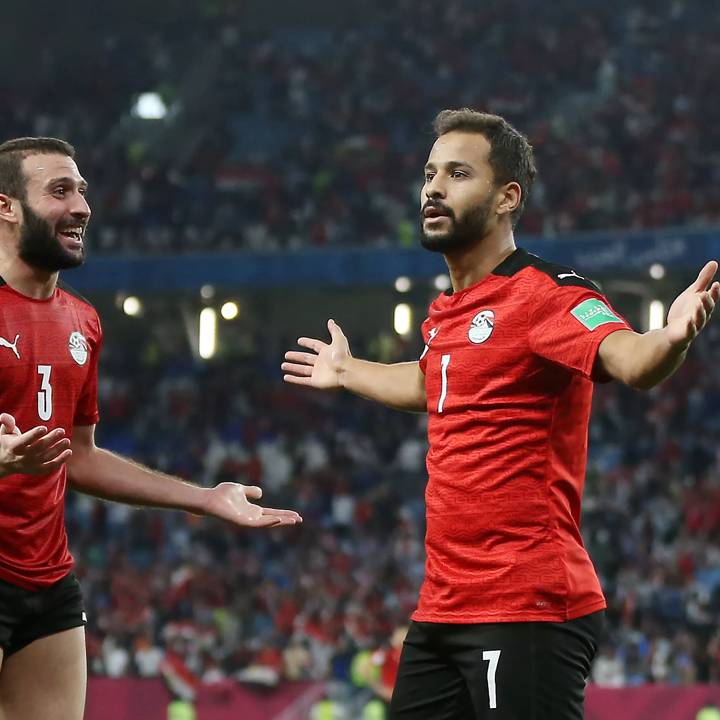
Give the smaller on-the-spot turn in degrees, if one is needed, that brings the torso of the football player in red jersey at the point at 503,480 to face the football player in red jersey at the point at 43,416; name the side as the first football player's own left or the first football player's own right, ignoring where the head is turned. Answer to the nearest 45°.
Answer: approximately 45° to the first football player's own right

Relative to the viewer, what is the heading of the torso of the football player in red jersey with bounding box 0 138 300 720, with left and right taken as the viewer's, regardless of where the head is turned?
facing the viewer and to the right of the viewer

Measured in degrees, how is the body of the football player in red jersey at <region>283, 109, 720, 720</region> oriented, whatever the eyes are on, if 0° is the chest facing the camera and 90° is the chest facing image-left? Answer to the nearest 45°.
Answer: approximately 45°

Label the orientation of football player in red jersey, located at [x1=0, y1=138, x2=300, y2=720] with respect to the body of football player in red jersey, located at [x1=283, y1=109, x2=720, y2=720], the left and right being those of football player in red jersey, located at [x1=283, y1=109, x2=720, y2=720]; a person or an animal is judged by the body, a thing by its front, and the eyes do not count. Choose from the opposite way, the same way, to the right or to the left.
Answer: to the left

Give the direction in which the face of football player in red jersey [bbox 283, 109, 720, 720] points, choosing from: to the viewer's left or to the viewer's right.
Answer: to the viewer's left

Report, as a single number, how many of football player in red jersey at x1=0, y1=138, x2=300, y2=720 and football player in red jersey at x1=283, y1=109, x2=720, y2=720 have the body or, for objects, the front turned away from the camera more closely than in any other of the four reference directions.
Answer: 0

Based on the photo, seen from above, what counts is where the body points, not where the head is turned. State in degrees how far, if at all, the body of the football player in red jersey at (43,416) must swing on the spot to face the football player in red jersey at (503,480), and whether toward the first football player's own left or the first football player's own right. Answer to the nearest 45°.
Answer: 0° — they already face them
